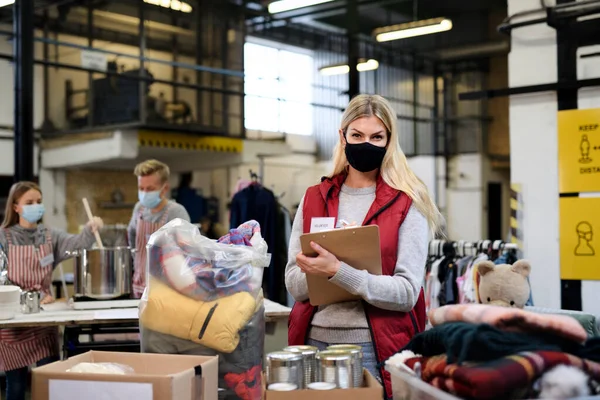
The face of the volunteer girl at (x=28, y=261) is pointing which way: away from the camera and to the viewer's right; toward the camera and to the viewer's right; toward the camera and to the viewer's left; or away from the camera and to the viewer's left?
toward the camera and to the viewer's right

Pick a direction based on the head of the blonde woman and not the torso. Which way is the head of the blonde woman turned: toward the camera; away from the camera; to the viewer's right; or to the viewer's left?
toward the camera

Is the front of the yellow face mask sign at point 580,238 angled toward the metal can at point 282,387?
yes

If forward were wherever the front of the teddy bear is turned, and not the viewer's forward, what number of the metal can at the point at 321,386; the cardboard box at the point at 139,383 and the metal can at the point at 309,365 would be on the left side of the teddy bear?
0

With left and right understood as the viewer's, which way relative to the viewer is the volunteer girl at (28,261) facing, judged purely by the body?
facing the viewer and to the right of the viewer

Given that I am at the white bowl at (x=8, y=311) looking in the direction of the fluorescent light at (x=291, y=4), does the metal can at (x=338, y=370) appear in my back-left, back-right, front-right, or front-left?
back-right

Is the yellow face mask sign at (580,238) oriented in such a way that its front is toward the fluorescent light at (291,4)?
no

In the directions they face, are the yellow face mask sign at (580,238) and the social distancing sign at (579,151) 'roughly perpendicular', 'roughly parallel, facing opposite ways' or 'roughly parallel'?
roughly parallel

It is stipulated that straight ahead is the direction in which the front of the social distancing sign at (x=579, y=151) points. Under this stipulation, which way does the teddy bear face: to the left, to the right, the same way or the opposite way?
the same way

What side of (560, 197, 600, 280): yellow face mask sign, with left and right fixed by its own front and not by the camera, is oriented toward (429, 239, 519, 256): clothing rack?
right

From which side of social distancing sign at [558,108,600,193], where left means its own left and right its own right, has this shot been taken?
front

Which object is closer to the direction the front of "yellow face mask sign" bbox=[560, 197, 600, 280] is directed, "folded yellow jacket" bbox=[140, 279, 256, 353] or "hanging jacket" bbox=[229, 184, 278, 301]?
the folded yellow jacket

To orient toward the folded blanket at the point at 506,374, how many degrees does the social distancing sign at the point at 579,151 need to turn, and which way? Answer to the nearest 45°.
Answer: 0° — it already faces it

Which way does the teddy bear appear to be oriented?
toward the camera

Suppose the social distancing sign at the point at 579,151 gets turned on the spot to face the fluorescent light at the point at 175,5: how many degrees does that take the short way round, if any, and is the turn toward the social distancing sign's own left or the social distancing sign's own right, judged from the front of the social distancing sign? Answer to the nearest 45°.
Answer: approximately 135° to the social distancing sign's own right

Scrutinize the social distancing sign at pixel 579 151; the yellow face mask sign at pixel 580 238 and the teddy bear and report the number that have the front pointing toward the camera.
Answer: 3
